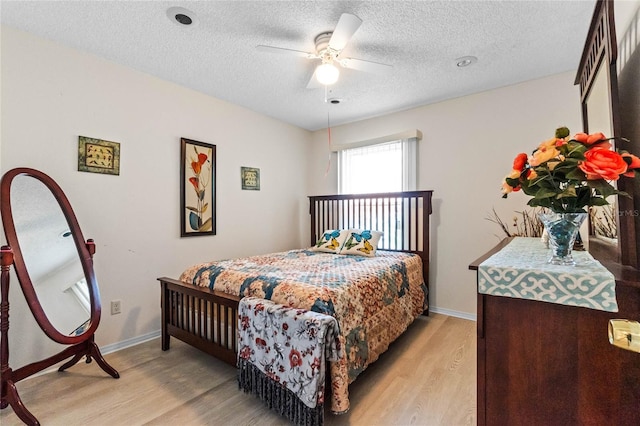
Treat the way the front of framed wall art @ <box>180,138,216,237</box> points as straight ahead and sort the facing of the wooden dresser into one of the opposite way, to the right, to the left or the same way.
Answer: the opposite way

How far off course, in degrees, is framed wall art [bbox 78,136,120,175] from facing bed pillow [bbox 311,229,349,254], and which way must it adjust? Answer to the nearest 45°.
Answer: approximately 45° to its left

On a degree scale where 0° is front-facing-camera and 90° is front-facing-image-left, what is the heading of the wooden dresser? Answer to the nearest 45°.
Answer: approximately 90°

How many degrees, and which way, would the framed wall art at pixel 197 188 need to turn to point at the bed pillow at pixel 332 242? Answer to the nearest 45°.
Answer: approximately 45° to its left

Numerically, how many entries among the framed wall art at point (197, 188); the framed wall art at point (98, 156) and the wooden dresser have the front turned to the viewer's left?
1

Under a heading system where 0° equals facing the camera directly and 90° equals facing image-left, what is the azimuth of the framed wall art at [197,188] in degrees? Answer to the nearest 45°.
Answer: approximately 315°

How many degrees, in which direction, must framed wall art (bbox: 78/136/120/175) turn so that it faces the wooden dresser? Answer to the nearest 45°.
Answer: approximately 45° to its right

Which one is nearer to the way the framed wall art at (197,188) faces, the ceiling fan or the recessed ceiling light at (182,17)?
the ceiling fan

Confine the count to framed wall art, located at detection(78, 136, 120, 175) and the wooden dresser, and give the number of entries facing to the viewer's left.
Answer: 1

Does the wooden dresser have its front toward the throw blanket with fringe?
yes

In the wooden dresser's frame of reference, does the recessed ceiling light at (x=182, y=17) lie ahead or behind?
ahead

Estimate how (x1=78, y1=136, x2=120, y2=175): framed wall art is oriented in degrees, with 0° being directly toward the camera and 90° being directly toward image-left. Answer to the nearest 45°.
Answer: approximately 315°
